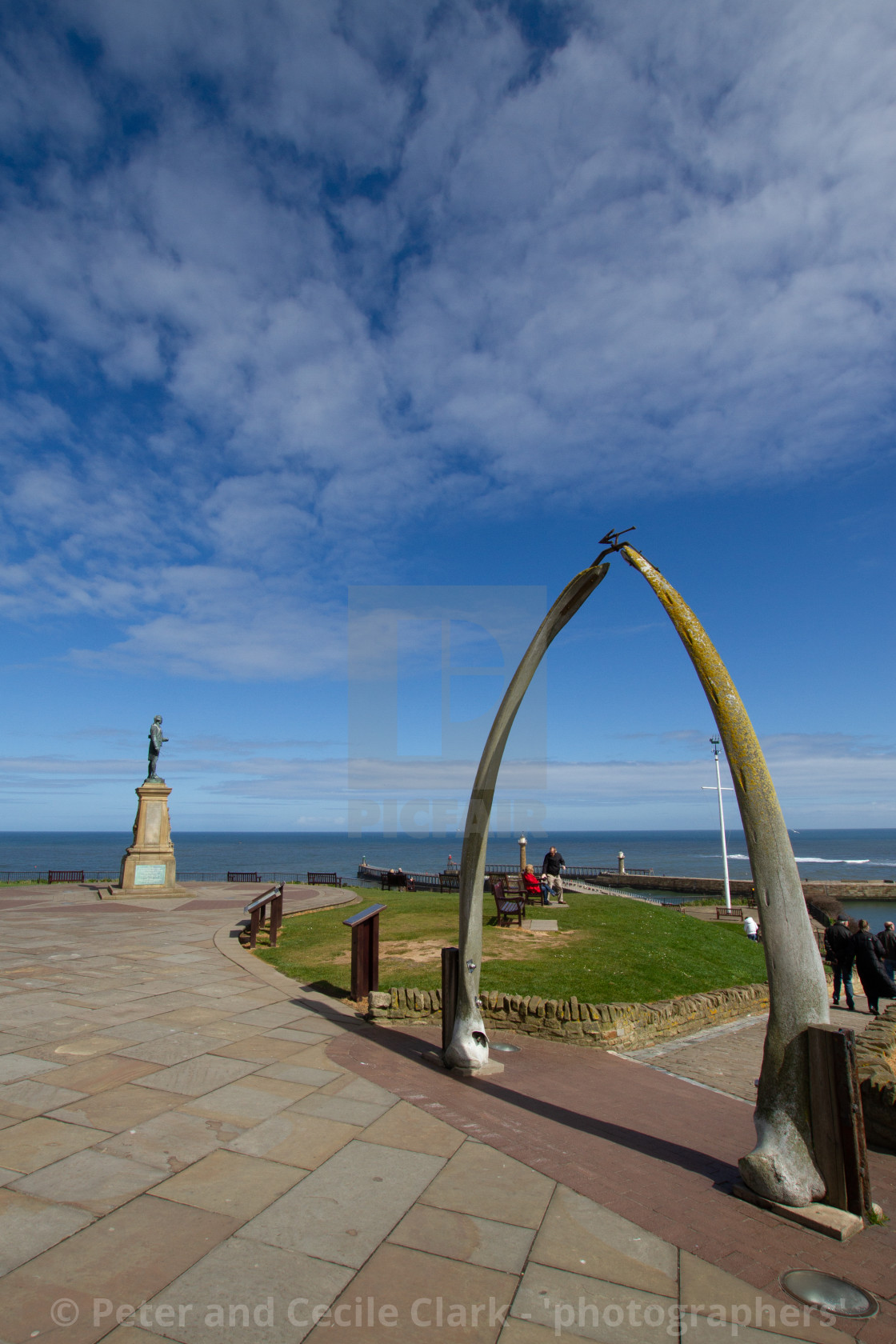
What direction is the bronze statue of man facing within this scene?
to the viewer's right

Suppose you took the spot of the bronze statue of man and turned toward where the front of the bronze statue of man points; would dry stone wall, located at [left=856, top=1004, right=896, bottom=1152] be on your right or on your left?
on your right

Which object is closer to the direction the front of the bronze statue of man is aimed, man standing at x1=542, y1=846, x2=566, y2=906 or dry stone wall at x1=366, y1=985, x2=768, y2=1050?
the man standing

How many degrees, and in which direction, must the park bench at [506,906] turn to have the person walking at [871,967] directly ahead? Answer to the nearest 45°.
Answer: approximately 45° to its right

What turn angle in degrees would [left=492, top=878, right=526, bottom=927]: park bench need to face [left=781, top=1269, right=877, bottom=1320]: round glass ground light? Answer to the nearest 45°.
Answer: approximately 90° to its right

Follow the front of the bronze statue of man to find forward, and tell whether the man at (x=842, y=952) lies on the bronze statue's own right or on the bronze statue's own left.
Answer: on the bronze statue's own right

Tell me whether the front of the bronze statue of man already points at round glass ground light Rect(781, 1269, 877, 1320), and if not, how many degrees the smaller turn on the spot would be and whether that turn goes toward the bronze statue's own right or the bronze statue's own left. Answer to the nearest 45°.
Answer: approximately 90° to the bronze statue's own right
